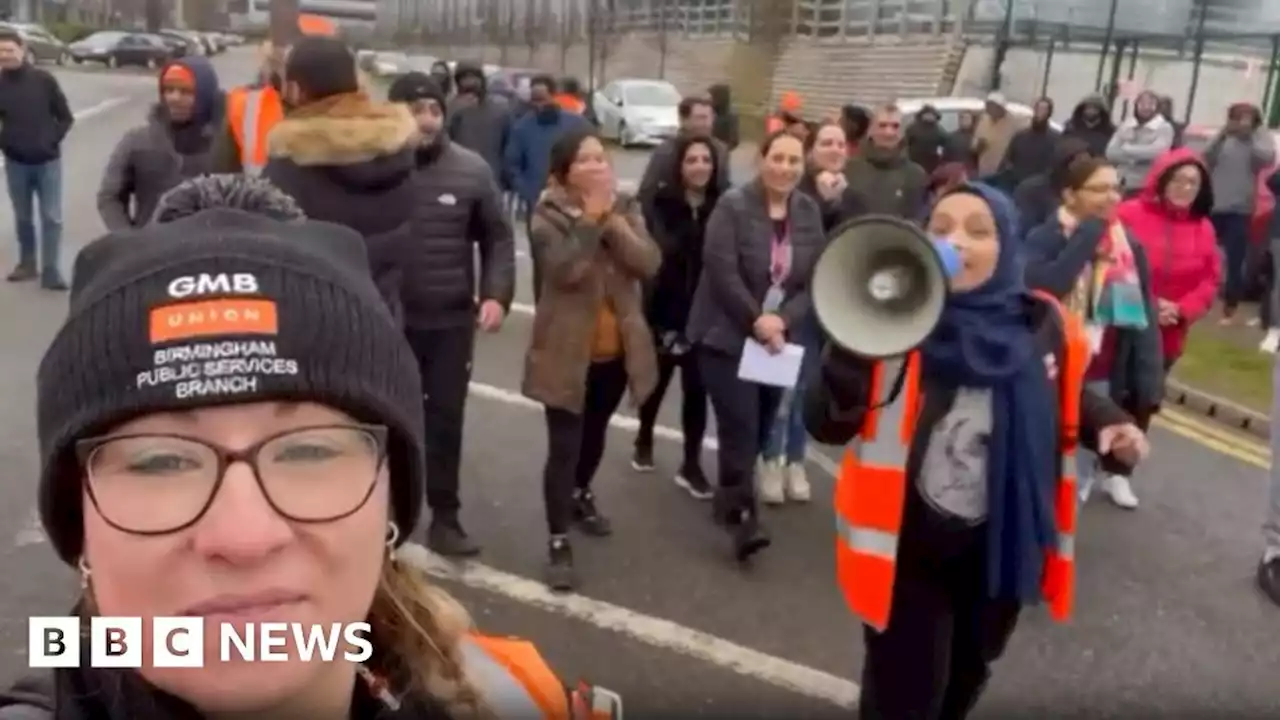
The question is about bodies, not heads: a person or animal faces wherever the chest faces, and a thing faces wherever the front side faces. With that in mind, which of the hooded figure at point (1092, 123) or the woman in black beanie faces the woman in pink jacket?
the hooded figure

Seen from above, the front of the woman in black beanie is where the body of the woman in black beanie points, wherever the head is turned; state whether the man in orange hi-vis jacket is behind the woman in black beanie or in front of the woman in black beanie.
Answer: behind

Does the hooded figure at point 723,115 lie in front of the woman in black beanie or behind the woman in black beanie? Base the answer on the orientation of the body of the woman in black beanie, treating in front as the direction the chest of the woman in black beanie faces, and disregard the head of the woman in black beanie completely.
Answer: behind

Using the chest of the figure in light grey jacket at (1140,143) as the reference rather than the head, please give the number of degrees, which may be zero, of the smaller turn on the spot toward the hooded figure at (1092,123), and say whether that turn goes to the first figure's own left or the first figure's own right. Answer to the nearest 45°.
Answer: approximately 135° to the first figure's own right

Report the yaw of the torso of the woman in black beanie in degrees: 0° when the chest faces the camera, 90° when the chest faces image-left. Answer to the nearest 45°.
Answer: approximately 0°

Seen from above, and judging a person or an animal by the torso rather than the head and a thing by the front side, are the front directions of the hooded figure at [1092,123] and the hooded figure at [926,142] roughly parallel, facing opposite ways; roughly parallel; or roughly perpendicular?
roughly parallel

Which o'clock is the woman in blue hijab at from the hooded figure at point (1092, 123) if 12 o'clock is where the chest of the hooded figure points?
The woman in blue hijab is roughly at 12 o'clock from the hooded figure.

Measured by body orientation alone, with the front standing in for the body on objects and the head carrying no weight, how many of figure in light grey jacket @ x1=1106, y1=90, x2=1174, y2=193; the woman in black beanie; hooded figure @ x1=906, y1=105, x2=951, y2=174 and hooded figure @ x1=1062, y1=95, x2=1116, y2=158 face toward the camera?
4

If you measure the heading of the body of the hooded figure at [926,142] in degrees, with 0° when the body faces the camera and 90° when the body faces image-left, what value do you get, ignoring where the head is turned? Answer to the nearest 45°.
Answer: approximately 0°

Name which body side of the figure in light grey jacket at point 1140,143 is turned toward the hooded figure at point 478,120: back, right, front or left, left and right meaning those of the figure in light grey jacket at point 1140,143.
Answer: right

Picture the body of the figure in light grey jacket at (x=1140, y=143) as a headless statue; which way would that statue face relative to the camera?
toward the camera

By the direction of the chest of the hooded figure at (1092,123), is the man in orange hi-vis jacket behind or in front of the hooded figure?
in front

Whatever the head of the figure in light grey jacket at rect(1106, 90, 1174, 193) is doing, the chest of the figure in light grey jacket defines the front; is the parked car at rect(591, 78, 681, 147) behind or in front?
behind

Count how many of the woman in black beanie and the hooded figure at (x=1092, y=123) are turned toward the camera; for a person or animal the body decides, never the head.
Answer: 2

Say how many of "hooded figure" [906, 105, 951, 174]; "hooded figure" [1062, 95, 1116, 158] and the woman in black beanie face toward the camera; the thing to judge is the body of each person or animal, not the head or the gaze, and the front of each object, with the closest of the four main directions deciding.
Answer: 3

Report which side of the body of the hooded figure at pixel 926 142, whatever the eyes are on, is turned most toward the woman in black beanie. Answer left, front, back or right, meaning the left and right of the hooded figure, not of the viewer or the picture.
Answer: front
